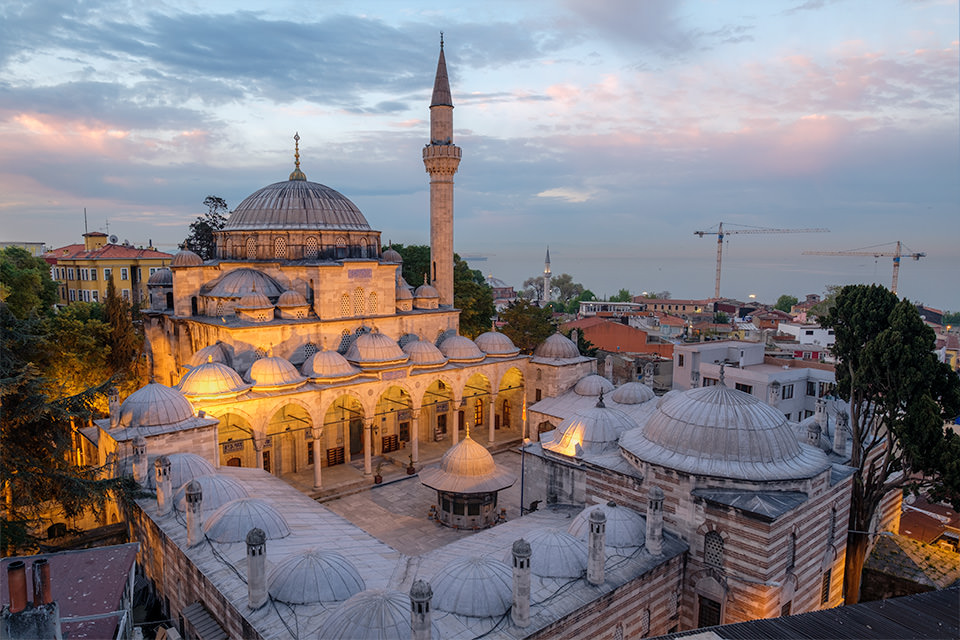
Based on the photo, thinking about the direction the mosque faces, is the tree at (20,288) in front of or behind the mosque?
behind

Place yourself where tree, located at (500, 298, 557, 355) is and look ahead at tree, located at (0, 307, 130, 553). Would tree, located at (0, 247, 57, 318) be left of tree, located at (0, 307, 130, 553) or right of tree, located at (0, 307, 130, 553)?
right

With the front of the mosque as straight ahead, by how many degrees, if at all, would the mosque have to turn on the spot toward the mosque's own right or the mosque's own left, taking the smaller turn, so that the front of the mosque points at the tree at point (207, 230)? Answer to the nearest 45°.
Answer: approximately 180°

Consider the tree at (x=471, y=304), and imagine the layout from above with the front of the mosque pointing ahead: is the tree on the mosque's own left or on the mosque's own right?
on the mosque's own left

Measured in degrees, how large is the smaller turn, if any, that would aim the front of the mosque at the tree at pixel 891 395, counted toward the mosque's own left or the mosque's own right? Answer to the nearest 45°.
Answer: approximately 45° to the mosque's own left

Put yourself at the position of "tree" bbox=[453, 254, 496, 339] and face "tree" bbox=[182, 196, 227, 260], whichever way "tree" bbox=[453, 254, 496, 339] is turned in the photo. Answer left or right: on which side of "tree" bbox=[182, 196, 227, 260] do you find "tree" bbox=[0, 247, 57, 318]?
left

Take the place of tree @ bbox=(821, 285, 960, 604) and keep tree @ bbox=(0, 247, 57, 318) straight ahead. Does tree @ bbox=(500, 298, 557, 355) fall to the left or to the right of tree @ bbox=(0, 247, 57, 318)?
right

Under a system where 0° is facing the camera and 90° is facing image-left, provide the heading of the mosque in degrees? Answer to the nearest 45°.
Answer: approximately 315°

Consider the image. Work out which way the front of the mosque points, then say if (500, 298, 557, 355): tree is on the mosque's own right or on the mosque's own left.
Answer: on the mosque's own left

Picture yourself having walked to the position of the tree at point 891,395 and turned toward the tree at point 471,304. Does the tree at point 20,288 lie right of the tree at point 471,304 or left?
left
